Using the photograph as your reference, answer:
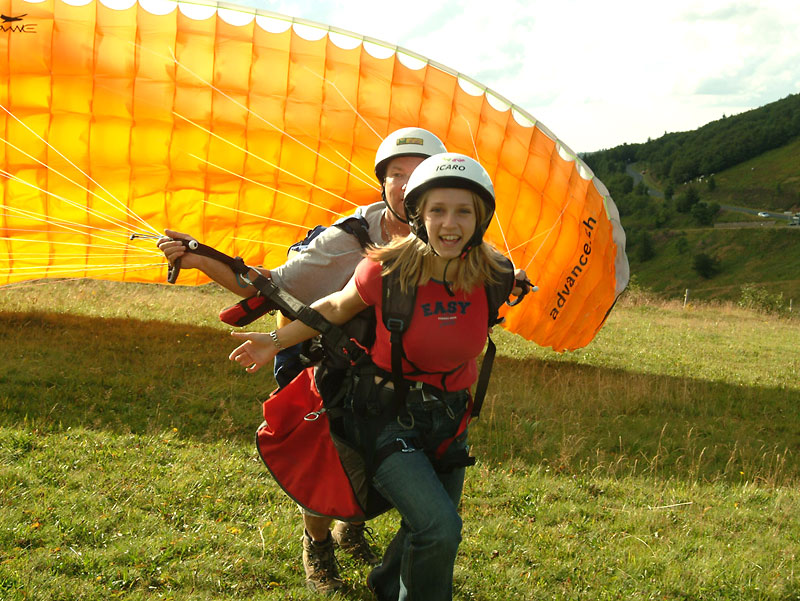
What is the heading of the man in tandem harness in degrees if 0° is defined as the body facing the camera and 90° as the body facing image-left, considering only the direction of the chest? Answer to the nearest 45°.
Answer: approximately 315°
